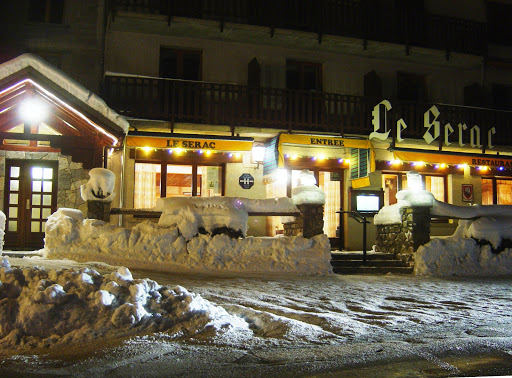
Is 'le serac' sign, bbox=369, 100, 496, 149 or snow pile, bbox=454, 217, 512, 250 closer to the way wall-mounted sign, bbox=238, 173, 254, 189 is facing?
the snow pile

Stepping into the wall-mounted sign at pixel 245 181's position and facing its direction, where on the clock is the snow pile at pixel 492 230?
The snow pile is roughly at 10 o'clock from the wall-mounted sign.

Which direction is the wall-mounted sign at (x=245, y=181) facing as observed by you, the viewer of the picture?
facing the viewer

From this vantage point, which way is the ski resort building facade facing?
toward the camera

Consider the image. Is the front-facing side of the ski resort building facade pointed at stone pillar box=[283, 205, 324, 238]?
yes

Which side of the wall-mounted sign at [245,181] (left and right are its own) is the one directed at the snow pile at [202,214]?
front

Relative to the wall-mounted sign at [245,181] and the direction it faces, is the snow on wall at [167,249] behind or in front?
in front

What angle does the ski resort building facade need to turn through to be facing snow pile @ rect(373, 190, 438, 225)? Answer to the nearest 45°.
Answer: approximately 45° to its left

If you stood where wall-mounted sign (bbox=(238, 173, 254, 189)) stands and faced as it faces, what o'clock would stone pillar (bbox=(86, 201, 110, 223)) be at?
The stone pillar is roughly at 1 o'clock from the wall-mounted sign.

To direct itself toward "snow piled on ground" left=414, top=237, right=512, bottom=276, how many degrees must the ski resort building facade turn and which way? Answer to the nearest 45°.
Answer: approximately 45° to its left

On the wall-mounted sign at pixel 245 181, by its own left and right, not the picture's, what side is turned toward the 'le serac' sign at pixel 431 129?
left
